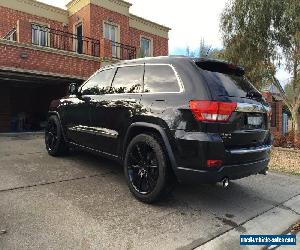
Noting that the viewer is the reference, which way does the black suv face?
facing away from the viewer and to the left of the viewer

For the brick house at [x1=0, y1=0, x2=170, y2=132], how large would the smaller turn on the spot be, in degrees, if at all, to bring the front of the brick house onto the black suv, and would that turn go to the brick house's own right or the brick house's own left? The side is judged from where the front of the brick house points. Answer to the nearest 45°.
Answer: approximately 45° to the brick house's own right

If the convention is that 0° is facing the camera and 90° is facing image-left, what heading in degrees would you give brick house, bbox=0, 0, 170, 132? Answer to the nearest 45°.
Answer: approximately 315°

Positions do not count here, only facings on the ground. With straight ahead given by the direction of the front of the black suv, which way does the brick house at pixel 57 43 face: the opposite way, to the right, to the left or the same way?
the opposite way

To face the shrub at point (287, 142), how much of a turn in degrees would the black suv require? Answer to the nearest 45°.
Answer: approximately 90° to its right

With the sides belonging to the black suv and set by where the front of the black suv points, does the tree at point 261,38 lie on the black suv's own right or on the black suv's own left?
on the black suv's own right

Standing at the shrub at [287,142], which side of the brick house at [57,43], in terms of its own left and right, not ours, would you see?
front

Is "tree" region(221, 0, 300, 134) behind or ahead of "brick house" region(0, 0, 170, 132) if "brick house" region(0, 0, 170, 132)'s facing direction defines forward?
ahead

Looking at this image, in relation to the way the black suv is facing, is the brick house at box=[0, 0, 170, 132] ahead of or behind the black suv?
ahead
